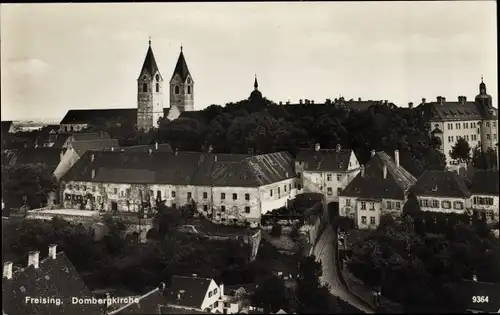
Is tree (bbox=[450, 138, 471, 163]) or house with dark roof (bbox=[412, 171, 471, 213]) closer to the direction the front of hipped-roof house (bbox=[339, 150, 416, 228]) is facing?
the house with dark roof

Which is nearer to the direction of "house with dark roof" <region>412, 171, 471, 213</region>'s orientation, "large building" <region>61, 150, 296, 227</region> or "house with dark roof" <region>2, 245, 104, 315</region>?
the house with dark roof

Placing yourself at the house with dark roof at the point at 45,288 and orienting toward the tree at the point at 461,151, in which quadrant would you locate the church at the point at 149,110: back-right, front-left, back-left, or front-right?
front-left

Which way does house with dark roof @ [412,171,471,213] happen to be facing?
toward the camera

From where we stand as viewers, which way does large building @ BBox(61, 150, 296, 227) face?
facing the viewer

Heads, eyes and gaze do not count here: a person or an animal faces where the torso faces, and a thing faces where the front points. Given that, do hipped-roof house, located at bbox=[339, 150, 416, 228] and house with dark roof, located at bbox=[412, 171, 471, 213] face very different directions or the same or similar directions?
same or similar directions

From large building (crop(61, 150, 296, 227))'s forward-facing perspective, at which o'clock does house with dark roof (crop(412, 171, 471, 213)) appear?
The house with dark roof is roughly at 10 o'clock from the large building.

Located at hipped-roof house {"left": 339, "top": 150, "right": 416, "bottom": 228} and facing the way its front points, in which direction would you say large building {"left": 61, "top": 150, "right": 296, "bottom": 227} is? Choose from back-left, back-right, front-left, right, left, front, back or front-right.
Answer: right

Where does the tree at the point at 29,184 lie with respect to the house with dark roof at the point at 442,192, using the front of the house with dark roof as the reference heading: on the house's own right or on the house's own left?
on the house's own right
